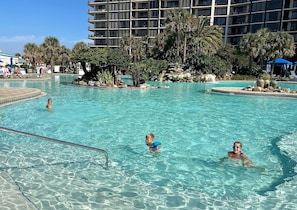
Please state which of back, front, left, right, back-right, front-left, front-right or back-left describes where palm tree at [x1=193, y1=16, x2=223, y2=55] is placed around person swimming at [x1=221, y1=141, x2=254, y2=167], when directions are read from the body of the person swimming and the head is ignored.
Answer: back

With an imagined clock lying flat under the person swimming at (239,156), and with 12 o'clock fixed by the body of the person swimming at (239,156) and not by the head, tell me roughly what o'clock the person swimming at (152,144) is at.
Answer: the person swimming at (152,144) is roughly at 3 o'clock from the person swimming at (239,156).

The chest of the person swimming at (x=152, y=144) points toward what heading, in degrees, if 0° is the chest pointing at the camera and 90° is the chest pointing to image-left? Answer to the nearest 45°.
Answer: approximately 45°

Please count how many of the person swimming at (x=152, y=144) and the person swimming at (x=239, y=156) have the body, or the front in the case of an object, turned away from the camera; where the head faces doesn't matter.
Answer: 0

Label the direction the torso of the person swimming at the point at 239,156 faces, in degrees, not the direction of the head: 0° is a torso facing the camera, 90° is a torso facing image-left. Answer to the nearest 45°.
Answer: approximately 0°

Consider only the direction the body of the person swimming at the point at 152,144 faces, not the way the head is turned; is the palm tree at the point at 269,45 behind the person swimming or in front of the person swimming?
behind

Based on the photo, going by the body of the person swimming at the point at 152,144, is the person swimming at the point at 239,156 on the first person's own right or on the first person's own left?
on the first person's own left

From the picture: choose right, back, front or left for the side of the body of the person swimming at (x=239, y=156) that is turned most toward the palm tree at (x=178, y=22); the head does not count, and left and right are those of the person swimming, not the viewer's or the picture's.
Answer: back

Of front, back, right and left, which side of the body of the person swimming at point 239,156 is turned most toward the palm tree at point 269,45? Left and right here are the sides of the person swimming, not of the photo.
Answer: back
